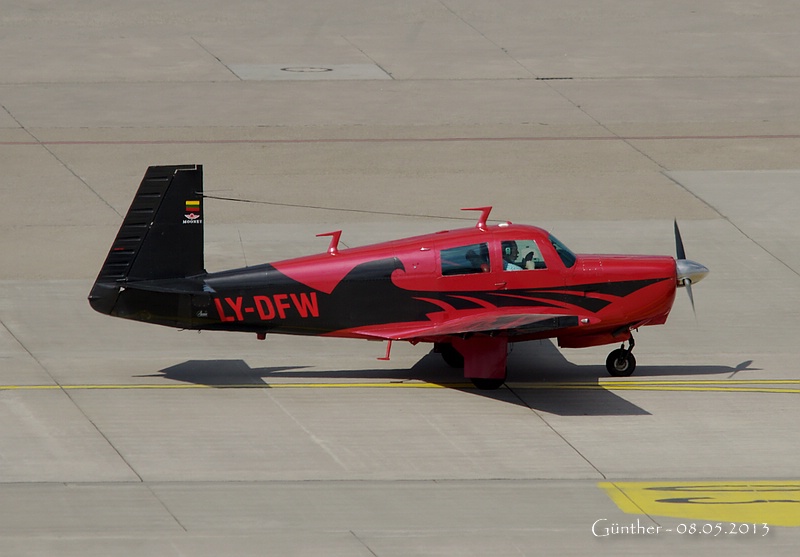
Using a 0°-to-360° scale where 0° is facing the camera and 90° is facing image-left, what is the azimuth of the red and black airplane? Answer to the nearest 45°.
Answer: approximately 270°
